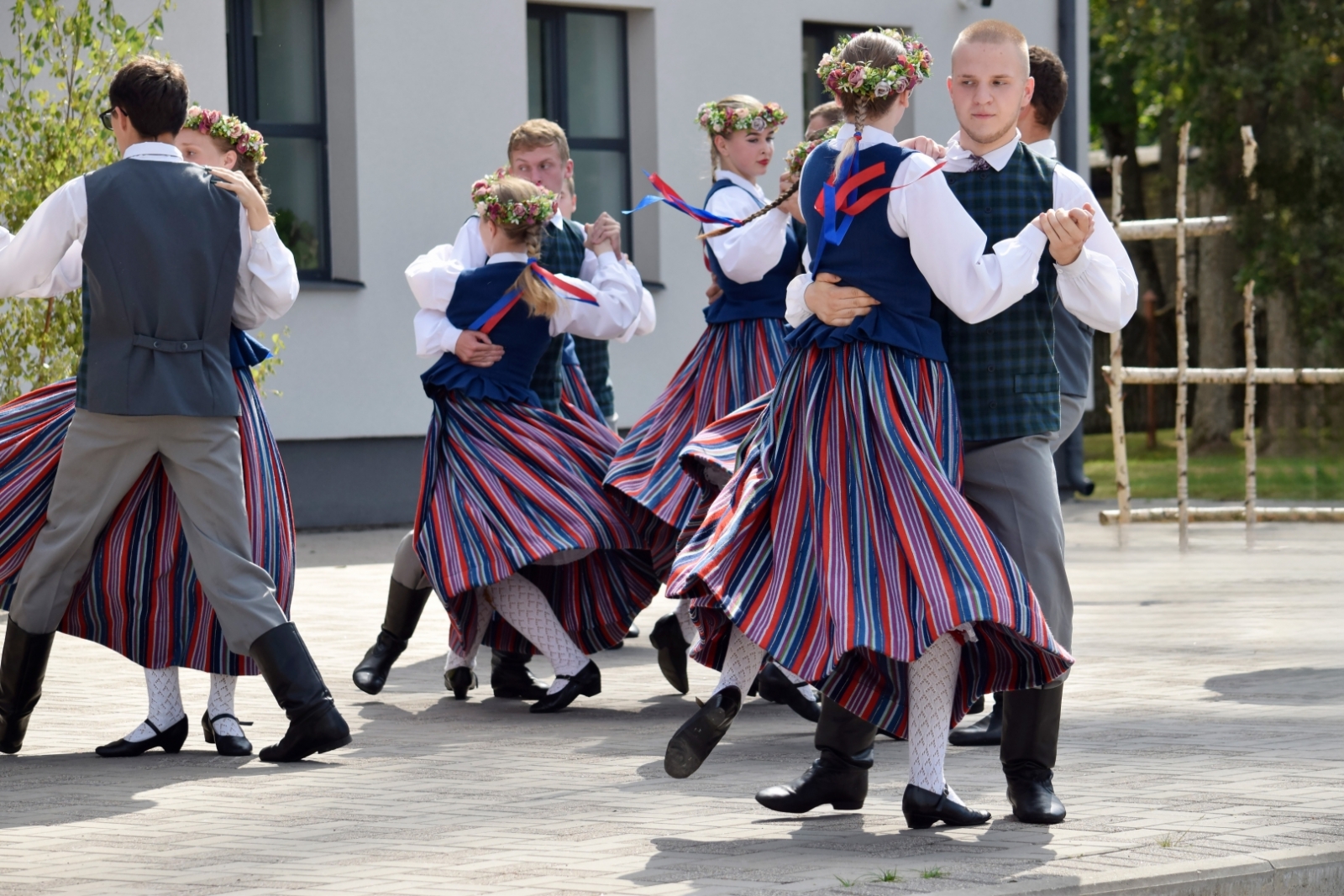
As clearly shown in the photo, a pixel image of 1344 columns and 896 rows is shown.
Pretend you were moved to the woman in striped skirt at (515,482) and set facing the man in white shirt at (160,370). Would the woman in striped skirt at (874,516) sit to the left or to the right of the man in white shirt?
left

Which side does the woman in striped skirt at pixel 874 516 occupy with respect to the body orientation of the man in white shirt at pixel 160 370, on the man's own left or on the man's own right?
on the man's own right

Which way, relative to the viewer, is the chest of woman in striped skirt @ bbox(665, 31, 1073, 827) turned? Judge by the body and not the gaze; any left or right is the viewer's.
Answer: facing away from the viewer and to the right of the viewer

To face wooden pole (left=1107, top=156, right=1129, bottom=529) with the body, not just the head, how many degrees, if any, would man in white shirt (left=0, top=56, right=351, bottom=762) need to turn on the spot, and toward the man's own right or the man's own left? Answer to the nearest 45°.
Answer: approximately 45° to the man's own right

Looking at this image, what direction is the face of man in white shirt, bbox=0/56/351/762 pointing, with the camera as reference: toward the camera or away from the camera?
away from the camera

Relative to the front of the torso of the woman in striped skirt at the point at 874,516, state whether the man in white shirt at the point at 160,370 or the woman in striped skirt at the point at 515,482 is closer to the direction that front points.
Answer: the woman in striped skirt

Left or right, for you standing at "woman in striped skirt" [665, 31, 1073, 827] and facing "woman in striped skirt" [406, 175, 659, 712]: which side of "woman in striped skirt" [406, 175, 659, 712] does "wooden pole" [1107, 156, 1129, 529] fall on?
right

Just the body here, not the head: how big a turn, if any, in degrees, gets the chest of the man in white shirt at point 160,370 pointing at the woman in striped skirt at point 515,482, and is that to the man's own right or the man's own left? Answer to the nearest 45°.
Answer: approximately 45° to the man's own right

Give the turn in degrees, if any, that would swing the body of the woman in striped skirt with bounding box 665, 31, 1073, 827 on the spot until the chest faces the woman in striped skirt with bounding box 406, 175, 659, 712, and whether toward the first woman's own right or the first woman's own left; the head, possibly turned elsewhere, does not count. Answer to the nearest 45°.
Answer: approximately 90° to the first woman's own left

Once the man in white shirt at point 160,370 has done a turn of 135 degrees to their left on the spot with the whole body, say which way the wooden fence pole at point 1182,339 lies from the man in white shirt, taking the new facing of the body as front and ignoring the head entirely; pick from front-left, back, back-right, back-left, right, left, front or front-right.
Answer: back

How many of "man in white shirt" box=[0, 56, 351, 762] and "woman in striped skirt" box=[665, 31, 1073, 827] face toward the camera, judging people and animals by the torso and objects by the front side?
0

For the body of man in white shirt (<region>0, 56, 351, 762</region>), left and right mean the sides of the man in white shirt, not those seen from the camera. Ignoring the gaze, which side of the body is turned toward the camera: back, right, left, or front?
back
